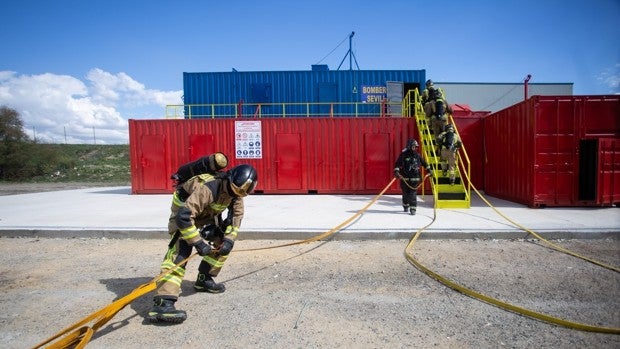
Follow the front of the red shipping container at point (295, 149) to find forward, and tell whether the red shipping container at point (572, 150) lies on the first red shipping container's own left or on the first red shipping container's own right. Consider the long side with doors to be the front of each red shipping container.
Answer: on the first red shipping container's own left

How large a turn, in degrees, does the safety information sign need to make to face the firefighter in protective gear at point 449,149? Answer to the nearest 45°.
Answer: approximately 45° to its left

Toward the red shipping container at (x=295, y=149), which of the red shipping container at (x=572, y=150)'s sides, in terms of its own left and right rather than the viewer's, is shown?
right

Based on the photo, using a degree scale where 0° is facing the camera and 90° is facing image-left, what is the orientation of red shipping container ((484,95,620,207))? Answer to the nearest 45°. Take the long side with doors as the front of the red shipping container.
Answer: approximately 0°
